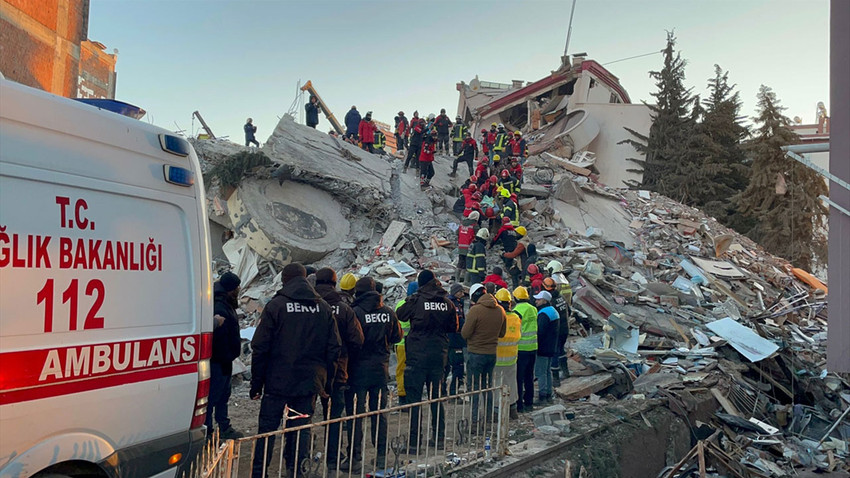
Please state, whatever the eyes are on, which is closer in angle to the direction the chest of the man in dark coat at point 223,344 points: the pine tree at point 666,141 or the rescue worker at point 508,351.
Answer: the rescue worker

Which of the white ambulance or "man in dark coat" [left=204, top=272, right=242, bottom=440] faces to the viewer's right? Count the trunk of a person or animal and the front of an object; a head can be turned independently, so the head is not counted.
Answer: the man in dark coat

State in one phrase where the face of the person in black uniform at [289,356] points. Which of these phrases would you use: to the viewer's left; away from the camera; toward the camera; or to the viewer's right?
away from the camera

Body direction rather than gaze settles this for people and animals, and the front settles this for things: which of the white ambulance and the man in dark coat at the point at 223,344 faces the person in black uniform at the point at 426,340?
the man in dark coat

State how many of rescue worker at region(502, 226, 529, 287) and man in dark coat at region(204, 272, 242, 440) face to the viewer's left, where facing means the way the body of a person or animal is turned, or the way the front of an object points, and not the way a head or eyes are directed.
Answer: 1

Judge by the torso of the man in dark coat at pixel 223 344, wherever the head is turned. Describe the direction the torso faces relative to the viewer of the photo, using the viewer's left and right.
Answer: facing to the right of the viewer

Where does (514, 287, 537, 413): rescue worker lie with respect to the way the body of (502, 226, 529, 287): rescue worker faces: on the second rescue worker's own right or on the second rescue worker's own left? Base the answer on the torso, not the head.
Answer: on the second rescue worker's own left

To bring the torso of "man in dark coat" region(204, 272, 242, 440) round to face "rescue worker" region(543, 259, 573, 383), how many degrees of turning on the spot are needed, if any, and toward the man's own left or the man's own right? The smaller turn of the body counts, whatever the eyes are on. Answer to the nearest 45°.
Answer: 0° — they already face them

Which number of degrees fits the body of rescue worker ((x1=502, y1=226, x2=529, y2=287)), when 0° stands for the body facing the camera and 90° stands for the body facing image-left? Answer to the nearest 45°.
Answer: approximately 90°
